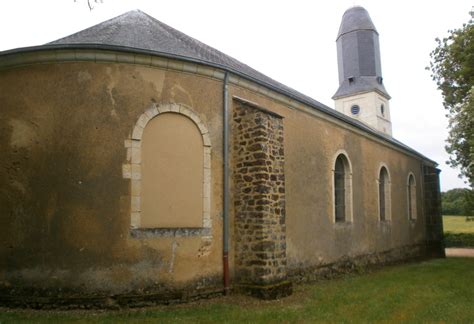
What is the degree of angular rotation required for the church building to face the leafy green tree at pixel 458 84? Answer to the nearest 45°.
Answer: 0° — it already faces it

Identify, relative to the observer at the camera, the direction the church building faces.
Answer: facing away from the viewer and to the right of the viewer
